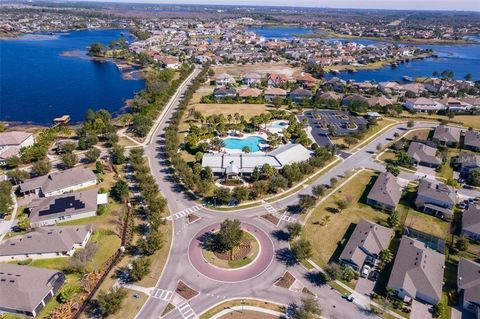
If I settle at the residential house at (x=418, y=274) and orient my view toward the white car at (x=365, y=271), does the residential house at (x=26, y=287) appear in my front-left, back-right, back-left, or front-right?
front-left

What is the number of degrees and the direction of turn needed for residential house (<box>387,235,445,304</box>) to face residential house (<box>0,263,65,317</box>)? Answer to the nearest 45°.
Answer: approximately 45° to its right
